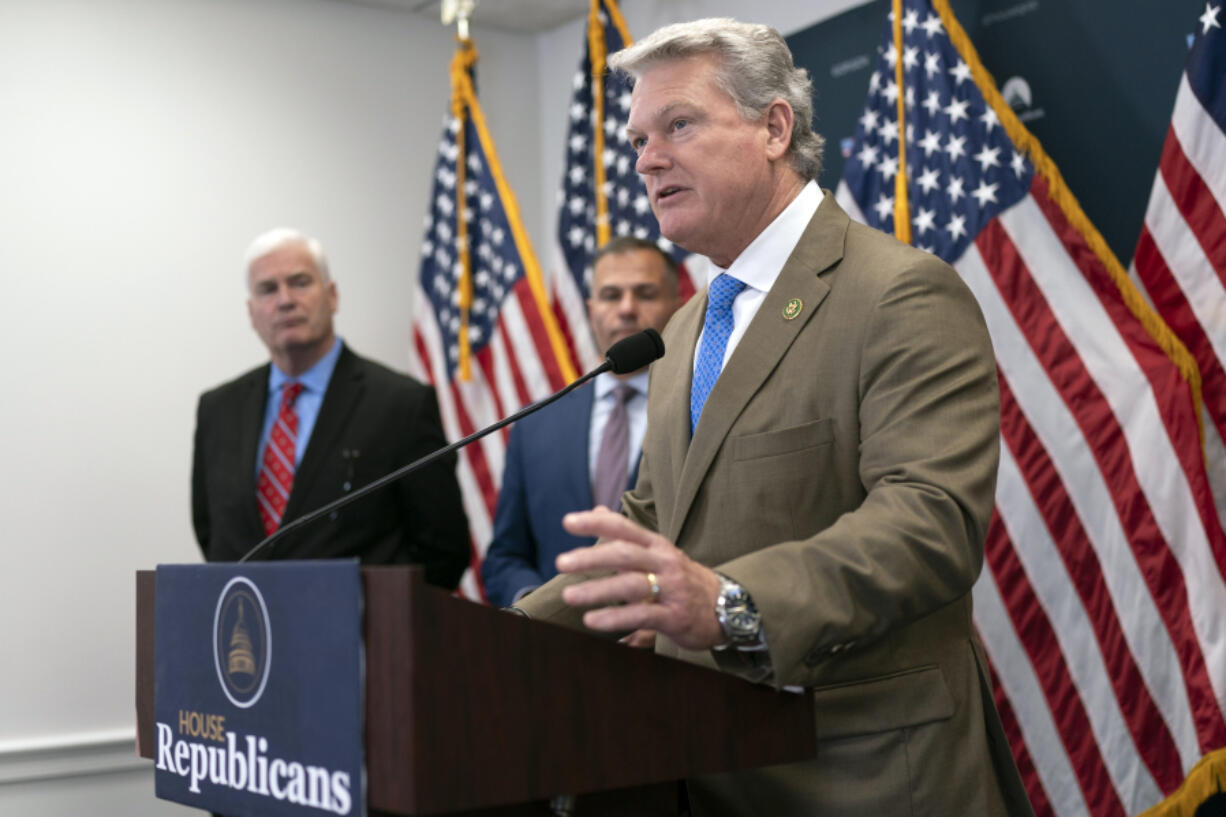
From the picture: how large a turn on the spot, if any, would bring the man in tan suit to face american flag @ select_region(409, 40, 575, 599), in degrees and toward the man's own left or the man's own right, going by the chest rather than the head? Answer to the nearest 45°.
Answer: approximately 135° to the man's own right

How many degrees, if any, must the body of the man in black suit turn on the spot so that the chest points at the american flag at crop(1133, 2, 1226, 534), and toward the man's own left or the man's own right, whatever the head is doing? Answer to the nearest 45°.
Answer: approximately 90° to the man's own left

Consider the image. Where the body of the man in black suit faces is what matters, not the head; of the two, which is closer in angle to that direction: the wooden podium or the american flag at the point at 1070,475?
the wooden podium

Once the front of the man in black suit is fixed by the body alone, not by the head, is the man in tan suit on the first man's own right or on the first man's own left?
on the first man's own left

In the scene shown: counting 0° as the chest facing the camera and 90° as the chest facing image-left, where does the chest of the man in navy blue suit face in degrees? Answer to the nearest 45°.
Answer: approximately 0°

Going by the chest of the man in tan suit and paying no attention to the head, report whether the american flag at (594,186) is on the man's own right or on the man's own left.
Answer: on the man's own right

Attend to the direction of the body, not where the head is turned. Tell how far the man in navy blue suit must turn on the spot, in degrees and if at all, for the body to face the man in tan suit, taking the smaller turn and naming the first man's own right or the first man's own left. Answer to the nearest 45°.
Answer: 0° — they already face them

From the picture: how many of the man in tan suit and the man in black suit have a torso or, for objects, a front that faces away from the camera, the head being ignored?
0

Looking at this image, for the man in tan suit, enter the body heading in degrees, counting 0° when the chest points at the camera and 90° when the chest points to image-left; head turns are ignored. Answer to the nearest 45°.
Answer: approximately 45°

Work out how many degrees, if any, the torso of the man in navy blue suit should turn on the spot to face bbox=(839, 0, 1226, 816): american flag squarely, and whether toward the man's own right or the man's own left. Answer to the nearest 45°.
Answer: approximately 45° to the man's own left

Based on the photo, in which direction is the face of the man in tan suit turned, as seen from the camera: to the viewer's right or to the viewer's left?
to the viewer's left
